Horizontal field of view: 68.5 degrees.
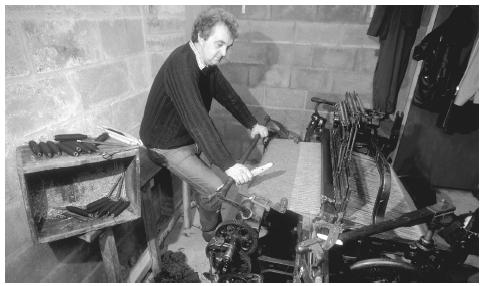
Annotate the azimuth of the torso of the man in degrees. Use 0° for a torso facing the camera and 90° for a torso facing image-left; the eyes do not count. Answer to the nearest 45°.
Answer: approximately 315°

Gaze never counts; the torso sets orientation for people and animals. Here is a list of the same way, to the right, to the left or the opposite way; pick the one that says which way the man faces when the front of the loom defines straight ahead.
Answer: the opposite way

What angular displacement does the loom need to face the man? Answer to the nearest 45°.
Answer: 0° — it already faces them

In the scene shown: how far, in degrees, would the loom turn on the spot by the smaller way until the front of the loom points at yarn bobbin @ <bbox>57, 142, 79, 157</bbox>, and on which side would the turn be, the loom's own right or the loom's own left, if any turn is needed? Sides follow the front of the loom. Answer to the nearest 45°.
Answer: approximately 45° to the loom's own left

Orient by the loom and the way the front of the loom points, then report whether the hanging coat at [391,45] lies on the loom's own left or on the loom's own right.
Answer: on the loom's own right

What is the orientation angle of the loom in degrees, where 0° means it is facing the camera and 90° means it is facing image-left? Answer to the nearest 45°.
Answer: approximately 90°

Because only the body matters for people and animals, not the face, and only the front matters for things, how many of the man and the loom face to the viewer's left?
1

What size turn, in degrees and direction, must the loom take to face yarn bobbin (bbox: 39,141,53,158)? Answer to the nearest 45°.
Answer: approximately 45° to its left

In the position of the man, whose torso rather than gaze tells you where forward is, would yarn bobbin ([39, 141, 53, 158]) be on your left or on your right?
on your right

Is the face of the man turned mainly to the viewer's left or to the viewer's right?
to the viewer's right
